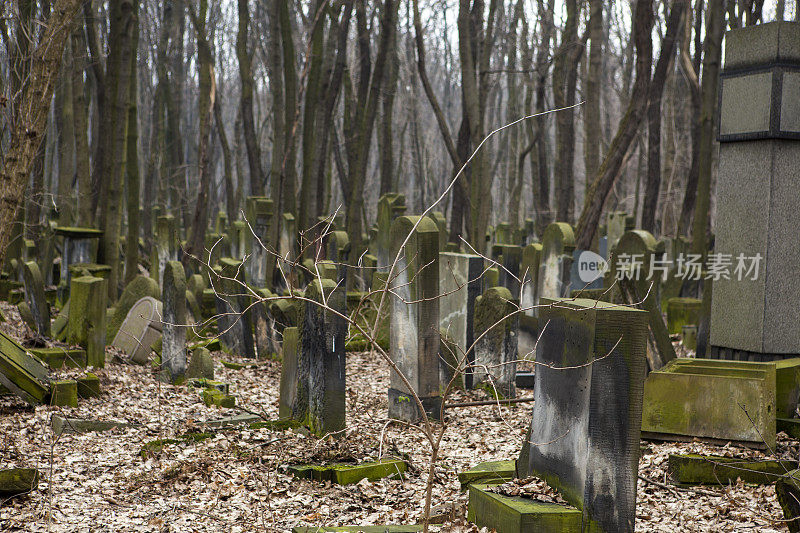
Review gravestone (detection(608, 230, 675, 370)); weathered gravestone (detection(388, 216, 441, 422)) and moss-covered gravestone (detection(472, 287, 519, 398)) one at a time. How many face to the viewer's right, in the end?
0

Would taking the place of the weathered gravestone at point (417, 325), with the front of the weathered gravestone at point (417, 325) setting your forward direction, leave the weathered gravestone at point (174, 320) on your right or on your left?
on your right

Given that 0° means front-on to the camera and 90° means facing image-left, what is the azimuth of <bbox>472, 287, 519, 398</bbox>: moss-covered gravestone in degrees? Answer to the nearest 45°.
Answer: approximately 45°

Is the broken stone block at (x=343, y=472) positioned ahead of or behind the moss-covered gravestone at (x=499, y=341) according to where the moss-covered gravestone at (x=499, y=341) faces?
ahead

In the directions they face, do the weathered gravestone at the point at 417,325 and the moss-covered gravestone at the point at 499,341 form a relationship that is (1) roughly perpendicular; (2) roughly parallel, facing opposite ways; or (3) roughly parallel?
roughly parallel

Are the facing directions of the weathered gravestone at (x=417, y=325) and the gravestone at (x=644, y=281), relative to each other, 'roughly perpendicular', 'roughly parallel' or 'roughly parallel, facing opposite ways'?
roughly parallel

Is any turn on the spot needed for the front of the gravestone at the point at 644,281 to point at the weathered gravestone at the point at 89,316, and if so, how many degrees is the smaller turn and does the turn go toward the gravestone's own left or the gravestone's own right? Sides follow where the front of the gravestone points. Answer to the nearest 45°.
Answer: approximately 45° to the gravestone's own right

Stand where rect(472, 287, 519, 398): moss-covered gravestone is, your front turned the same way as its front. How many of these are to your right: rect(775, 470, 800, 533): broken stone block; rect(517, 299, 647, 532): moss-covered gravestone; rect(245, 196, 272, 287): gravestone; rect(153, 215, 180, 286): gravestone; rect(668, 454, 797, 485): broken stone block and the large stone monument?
2

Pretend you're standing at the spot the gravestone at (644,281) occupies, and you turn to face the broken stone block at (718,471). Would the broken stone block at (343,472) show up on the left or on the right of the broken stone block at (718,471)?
right

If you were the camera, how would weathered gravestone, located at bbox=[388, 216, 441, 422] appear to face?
facing the viewer and to the left of the viewer

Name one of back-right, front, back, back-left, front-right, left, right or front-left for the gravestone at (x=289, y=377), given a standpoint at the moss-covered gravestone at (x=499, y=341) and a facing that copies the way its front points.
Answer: front

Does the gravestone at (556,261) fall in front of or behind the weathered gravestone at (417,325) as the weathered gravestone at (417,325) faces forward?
behind

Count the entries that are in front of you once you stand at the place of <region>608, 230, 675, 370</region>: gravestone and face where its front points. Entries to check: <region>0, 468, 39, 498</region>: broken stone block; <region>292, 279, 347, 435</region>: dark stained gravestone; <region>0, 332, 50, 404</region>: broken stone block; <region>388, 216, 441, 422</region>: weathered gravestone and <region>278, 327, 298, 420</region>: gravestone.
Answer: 5

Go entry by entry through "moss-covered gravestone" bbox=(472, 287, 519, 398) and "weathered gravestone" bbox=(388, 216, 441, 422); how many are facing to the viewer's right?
0
